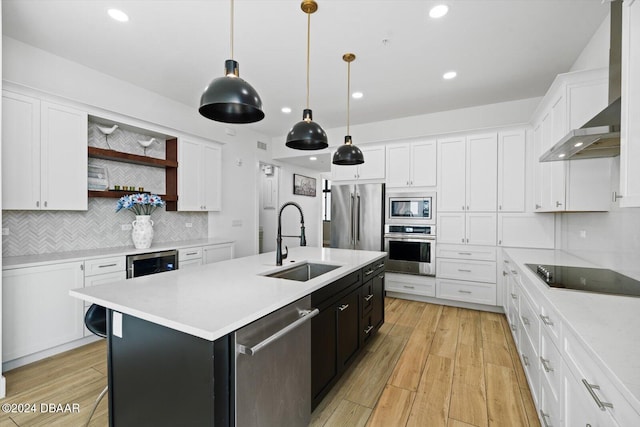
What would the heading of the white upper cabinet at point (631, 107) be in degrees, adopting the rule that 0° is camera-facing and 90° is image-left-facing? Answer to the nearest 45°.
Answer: approximately 90°

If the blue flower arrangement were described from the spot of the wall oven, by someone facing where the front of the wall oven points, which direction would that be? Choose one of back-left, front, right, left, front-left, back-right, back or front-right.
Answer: front-right

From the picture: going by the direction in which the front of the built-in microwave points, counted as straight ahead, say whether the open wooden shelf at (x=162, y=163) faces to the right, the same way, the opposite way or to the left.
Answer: to the left

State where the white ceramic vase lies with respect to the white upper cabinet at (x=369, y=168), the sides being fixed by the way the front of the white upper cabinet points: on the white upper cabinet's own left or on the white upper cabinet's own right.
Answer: on the white upper cabinet's own right

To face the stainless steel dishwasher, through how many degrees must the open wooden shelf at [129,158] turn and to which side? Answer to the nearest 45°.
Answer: approximately 45° to its right

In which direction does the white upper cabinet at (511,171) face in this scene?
toward the camera

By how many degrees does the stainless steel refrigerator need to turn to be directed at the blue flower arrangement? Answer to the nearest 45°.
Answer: approximately 45° to its right

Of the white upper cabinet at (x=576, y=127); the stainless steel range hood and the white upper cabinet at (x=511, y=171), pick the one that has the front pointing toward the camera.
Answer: the white upper cabinet at (x=511, y=171)

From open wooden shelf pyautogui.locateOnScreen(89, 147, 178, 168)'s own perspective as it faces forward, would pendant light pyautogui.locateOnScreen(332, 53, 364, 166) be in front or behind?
in front

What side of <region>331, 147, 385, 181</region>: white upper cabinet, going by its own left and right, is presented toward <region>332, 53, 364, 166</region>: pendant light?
front

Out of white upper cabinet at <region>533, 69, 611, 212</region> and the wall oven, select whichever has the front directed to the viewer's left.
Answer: the white upper cabinet

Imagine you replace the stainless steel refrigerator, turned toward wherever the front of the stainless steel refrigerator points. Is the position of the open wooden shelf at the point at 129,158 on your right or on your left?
on your right

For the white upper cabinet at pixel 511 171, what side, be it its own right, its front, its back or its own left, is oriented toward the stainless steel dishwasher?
front

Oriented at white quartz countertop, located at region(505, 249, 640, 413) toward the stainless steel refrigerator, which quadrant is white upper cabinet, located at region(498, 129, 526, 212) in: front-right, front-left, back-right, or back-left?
front-right

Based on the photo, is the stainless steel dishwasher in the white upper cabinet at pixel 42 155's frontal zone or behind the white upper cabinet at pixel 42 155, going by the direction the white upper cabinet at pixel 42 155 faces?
frontal zone

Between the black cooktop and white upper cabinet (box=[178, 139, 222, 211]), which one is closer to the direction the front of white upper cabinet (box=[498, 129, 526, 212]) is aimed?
the black cooktop

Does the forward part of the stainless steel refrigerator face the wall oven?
no

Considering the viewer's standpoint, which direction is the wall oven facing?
facing the viewer
